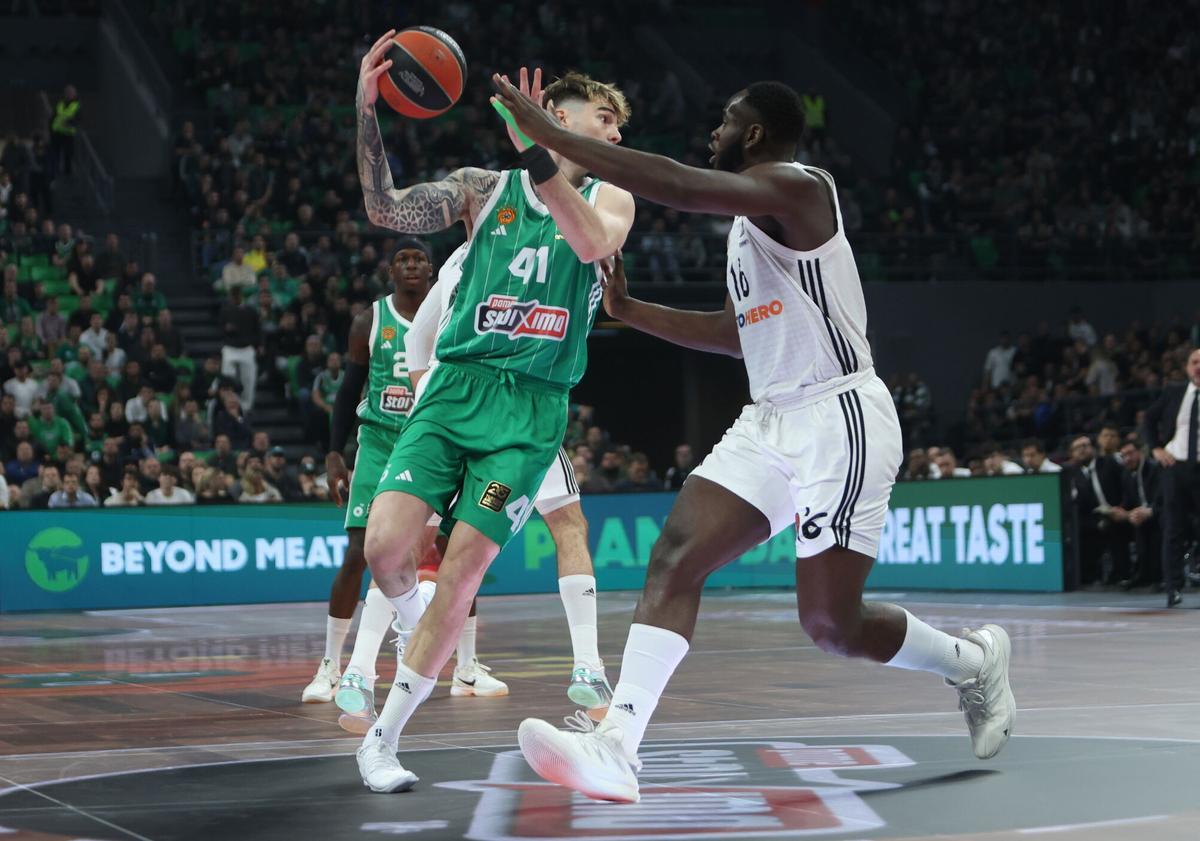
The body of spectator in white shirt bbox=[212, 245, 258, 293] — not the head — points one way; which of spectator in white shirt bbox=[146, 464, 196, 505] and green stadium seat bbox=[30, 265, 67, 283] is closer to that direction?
the spectator in white shirt

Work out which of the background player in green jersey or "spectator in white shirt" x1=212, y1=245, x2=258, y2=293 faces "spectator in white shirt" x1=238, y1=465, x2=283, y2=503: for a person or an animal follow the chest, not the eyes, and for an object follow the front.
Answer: "spectator in white shirt" x1=212, y1=245, x2=258, y2=293

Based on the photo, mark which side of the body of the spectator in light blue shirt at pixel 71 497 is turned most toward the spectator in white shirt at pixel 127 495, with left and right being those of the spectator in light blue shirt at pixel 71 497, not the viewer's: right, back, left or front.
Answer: left

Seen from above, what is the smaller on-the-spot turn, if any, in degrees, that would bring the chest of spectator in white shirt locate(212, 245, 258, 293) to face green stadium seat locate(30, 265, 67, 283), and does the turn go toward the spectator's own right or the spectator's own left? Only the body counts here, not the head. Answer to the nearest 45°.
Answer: approximately 90° to the spectator's own right

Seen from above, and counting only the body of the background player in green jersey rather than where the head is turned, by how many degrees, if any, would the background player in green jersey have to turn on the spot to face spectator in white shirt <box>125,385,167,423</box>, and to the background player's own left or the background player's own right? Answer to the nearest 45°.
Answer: approximately 180°

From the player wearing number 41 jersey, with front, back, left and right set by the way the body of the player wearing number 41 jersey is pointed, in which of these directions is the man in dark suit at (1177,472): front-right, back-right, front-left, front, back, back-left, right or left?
back-left

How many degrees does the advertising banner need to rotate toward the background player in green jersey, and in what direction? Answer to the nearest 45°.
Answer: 0° — it already faces them

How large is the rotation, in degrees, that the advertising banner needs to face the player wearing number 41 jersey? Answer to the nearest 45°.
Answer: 0° — it already faces them

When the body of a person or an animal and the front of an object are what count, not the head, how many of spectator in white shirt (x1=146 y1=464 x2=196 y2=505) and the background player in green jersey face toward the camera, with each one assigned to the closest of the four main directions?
2

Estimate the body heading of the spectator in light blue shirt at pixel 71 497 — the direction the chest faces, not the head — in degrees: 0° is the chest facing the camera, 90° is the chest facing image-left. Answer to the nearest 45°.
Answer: approximately 0°

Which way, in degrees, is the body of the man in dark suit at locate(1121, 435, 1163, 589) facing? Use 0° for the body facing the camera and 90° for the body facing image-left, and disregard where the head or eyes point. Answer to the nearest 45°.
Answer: approximately 45°
